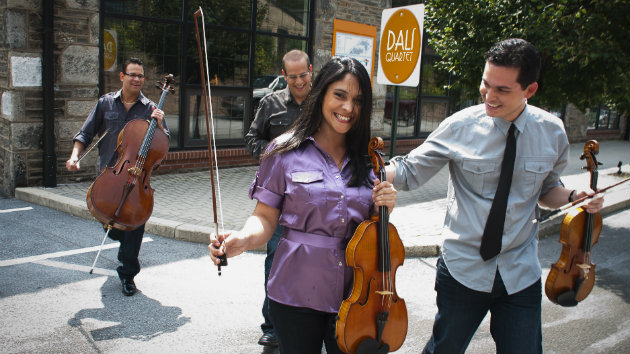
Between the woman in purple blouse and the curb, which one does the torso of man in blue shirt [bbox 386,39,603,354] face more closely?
the woman in purple blouse

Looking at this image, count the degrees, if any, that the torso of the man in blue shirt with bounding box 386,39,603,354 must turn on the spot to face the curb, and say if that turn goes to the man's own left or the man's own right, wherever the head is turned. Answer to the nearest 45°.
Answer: approximately 135° to the man's own right

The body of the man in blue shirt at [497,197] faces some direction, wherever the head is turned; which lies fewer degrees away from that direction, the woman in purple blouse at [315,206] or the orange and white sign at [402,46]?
the woman in purple blouse

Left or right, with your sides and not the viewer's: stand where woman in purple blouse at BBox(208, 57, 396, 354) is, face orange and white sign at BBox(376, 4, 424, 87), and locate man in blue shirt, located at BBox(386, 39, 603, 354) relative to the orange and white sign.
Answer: right

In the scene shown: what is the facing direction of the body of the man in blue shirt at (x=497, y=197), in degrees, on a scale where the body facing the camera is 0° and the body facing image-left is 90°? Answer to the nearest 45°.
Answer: approximately 0°

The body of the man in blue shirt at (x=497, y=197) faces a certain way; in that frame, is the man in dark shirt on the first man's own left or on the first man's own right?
on the first man's own right

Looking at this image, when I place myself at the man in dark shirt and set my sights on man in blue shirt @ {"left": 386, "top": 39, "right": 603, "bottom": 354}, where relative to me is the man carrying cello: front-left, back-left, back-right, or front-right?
back-right

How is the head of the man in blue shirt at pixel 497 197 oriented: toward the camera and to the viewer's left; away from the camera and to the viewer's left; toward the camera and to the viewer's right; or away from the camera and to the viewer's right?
toward the camera and to the viewer's left

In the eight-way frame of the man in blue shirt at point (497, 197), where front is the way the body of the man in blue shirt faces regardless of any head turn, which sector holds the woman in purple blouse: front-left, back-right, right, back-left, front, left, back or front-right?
front-right
